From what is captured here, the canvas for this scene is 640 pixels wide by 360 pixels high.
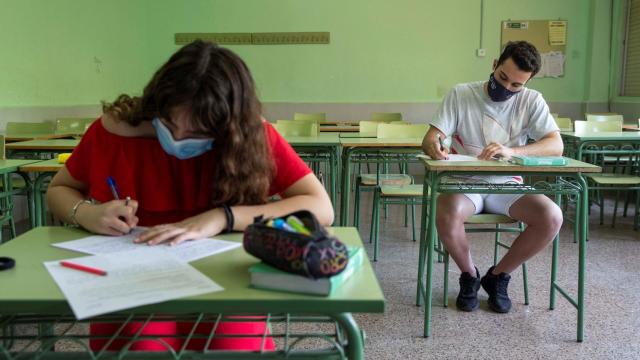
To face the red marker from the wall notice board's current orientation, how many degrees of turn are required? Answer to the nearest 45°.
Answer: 0° — it already faces it

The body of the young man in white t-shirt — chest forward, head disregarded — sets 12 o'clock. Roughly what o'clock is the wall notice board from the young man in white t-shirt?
The wall notice board is roughly at 6 o'clock from the young man in white t-shirt.

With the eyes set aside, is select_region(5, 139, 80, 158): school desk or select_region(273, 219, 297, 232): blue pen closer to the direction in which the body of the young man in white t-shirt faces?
the blue pen

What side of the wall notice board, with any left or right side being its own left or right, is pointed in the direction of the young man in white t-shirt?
front

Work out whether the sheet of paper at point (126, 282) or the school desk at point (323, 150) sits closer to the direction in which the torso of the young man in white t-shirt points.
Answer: the sheet of paper

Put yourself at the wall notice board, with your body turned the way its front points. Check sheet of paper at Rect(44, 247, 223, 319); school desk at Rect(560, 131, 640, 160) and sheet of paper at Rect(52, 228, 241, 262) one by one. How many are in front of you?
3

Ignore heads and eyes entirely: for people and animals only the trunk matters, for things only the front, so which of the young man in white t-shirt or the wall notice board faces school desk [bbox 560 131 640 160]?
the wall notice board

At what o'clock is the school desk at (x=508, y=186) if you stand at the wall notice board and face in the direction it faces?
The school desk is roughly at 12 o'clock from the wall notice board.

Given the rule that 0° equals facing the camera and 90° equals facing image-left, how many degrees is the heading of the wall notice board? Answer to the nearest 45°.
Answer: approximately 0°

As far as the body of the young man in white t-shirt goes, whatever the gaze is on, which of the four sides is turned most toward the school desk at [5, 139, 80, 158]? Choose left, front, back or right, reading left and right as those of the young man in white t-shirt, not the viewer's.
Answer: right
